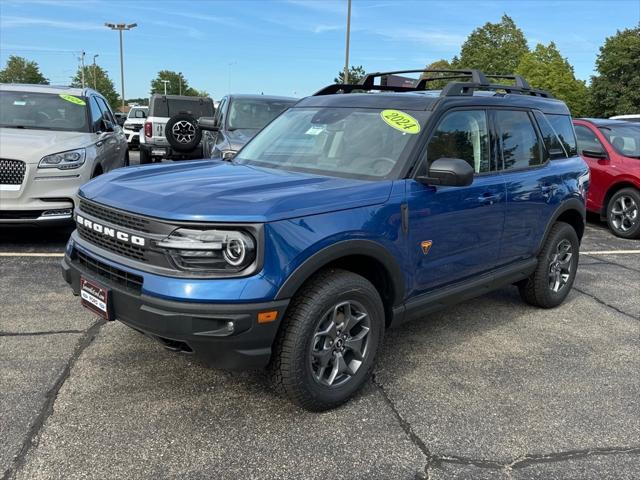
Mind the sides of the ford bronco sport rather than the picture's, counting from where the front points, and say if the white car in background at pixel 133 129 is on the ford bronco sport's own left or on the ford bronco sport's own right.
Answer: on the ford bronco sport's own right

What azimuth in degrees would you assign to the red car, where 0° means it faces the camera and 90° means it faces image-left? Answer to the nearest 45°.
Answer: approximately 315°

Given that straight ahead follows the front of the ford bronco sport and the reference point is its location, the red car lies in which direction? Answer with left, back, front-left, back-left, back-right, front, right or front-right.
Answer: back

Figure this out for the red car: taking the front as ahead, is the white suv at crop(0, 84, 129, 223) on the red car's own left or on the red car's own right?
on the red car's own right

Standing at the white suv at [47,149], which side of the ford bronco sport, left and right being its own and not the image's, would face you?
right

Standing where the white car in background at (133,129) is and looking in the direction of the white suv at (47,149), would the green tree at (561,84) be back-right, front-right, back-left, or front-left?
back-left

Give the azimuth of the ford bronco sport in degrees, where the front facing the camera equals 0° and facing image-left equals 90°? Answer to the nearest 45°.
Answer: approximately 45°

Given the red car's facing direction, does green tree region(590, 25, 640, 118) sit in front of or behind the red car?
behind
